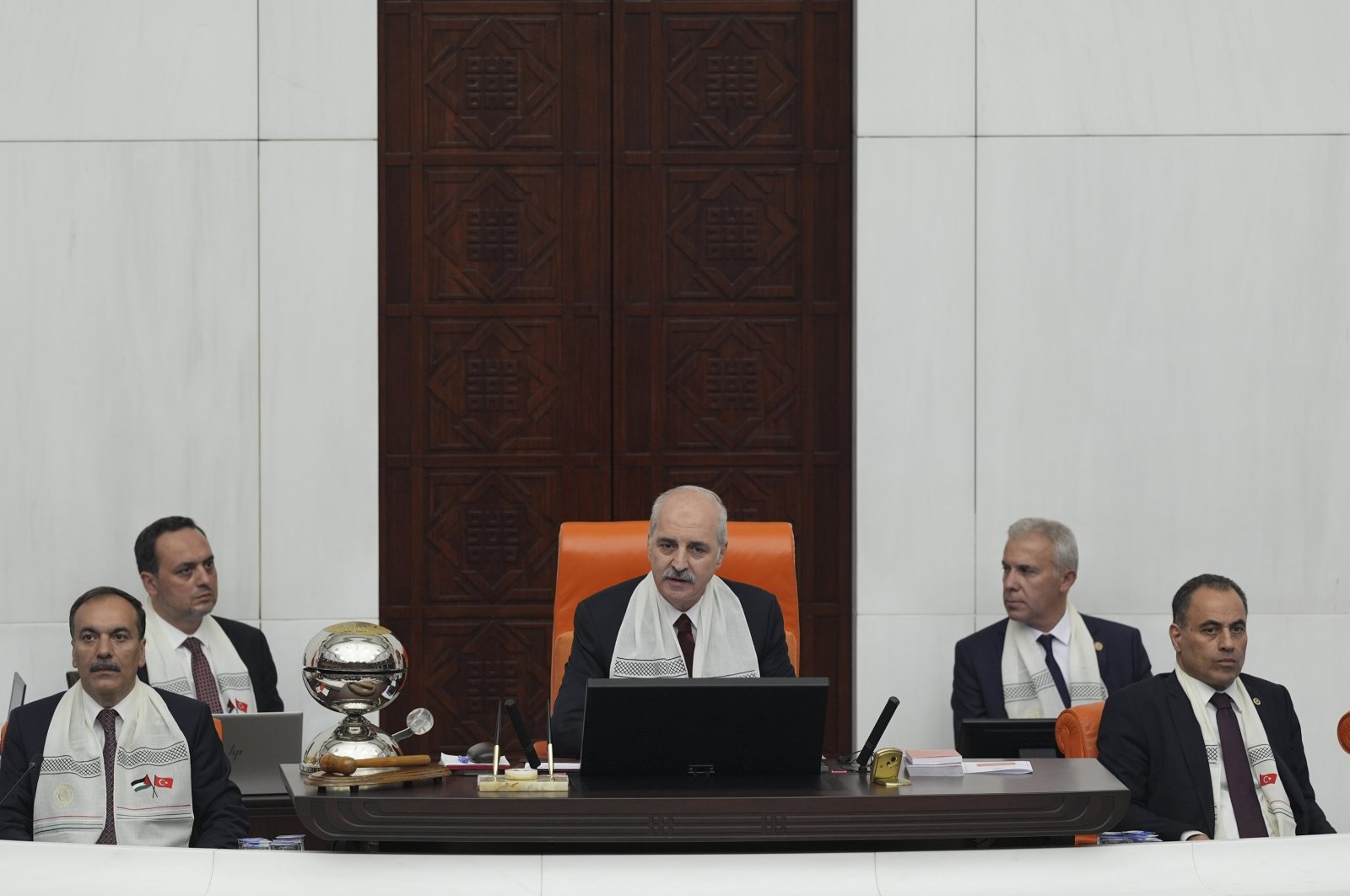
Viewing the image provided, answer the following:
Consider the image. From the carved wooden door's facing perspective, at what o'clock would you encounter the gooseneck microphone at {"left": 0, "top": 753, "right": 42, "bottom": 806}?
The gooseneck microphone is roughly at 1 o'clock from the carved wooden door.

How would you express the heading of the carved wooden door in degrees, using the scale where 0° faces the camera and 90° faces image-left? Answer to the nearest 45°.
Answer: approximately 0°

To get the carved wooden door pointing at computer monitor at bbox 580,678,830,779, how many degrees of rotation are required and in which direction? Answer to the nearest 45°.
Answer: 0° — it already faces it

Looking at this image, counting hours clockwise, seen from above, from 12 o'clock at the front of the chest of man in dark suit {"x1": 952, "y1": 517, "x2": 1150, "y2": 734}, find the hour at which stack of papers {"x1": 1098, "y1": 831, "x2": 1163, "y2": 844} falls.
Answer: The stack of papers is roughly at 12 o'clock from the man in dark suit.

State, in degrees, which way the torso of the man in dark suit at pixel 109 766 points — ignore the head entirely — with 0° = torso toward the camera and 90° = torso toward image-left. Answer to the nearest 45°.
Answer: approximately 0°

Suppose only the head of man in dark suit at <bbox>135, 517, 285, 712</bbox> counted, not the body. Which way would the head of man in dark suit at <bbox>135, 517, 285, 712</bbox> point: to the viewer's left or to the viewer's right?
to the viewer's right

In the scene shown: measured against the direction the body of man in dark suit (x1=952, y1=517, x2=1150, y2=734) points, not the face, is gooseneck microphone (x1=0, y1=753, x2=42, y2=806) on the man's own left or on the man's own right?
on the man's own right

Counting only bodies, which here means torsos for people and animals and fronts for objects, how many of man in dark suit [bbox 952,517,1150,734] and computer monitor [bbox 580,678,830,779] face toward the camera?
1
